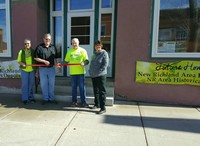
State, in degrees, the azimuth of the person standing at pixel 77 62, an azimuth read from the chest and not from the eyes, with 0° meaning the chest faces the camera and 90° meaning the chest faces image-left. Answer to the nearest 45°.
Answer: approximately 0°

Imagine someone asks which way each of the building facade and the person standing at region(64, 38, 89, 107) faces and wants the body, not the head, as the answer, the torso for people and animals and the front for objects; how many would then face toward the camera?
2

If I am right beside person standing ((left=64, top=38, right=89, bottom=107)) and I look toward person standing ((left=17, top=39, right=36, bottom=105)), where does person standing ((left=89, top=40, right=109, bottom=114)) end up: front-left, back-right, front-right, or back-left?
back-left

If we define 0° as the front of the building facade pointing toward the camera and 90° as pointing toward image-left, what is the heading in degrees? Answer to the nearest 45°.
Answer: approximately 0°

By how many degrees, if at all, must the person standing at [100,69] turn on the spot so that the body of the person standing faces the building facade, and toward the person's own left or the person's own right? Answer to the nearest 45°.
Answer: approximately 180°
